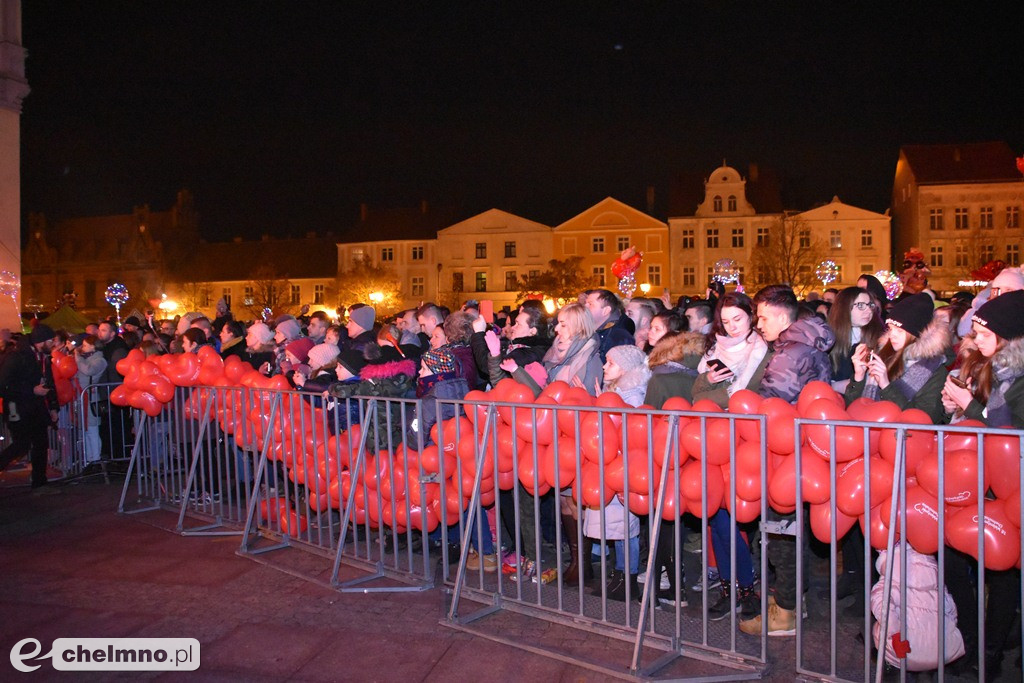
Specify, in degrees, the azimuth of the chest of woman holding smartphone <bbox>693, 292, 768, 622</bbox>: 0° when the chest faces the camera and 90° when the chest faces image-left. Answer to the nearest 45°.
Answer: approximately 45°

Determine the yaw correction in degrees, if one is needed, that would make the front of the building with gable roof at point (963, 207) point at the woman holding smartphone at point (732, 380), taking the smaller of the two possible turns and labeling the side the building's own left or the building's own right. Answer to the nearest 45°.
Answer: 0° — it already faces them

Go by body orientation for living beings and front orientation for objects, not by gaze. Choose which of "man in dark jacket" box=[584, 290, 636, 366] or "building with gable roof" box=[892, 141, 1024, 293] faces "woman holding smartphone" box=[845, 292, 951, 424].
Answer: the building with gable roof

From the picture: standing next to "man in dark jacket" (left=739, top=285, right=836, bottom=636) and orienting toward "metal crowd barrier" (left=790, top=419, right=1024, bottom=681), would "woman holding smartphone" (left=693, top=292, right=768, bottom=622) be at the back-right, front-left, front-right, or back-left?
back-right
